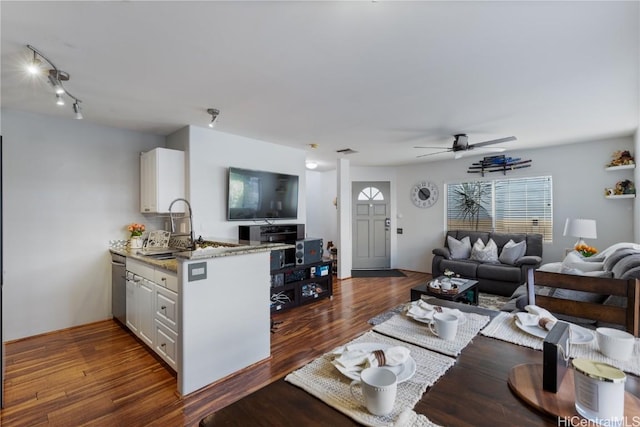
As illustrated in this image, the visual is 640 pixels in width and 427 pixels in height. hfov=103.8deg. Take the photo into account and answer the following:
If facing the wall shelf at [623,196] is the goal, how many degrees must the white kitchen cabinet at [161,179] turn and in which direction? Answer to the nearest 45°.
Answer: approximately 90° to its left

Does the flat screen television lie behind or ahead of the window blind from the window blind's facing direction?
ahead

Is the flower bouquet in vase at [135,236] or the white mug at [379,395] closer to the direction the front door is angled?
the white mug

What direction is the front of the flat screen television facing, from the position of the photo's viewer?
facing the viewer and to the right of the viewer

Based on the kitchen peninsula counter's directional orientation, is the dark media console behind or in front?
behind

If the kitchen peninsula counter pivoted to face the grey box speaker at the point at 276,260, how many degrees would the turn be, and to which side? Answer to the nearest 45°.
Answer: approximately 180°

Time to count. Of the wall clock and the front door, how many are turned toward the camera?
2

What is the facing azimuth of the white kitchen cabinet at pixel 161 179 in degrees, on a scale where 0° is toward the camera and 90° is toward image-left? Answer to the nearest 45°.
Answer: approximately 45°

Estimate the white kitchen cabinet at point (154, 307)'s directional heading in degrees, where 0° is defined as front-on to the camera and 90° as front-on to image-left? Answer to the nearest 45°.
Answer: approximately 45°

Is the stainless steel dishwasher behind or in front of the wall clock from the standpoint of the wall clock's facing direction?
in front

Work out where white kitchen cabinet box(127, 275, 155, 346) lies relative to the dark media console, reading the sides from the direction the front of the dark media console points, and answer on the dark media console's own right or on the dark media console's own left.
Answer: on the dark media console's own right

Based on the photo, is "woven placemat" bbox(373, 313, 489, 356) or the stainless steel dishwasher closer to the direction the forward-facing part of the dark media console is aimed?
the woven placemat

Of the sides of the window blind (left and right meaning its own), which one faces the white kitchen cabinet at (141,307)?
front

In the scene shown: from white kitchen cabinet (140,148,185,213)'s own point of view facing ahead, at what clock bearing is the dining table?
The dining table is roughly at 10 o'clock from the white kitchen cabinet.
